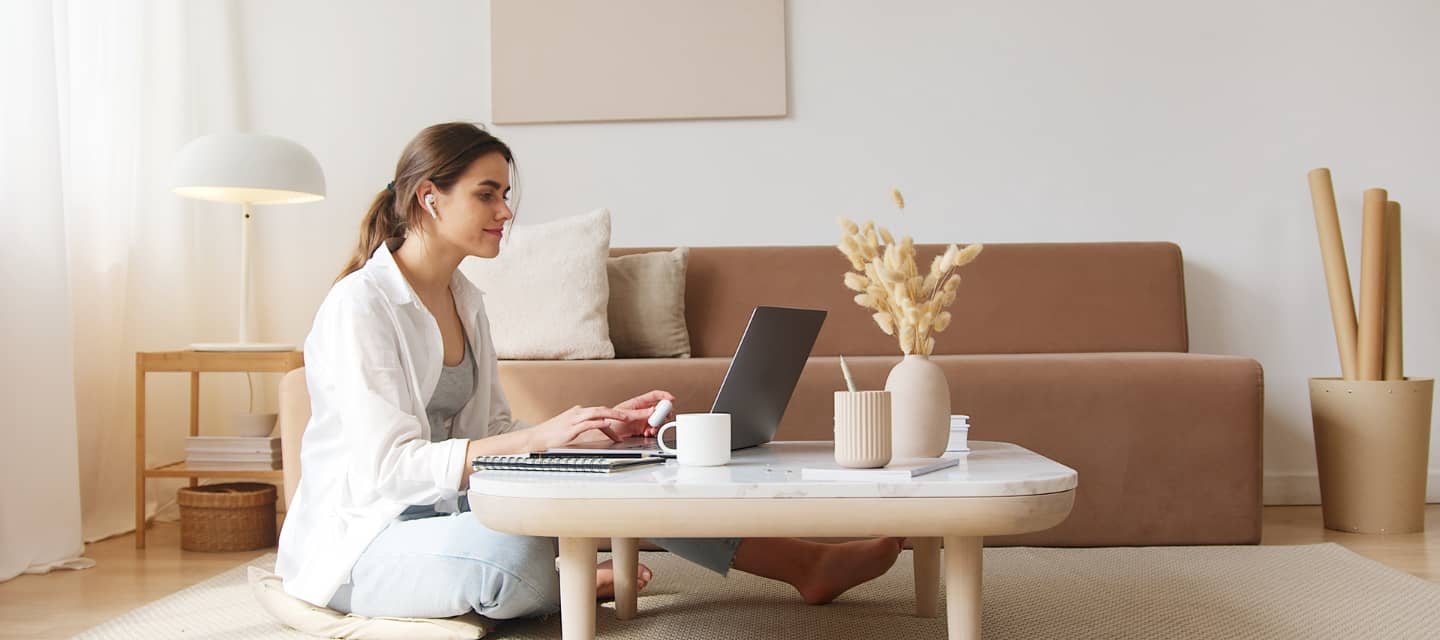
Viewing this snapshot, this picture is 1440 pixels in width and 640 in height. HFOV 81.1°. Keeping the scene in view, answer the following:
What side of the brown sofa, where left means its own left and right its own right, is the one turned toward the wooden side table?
right

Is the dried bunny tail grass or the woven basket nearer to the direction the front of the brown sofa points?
the dried bunny tail grass

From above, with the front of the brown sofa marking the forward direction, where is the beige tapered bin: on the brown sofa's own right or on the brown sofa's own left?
on the brown sofa's own left

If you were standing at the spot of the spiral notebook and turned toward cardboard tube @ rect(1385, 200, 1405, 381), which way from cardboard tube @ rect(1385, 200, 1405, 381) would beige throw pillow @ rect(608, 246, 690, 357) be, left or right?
left

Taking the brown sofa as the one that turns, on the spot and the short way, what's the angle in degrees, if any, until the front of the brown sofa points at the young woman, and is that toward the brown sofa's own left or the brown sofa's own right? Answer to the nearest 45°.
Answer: approximately 45° to the brown sofa's own right

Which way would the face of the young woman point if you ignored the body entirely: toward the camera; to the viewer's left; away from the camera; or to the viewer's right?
to the viewer's right

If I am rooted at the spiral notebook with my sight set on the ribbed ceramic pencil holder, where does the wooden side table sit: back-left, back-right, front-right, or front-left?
back-left

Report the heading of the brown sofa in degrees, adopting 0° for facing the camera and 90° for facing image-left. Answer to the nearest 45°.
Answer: approximately 0°

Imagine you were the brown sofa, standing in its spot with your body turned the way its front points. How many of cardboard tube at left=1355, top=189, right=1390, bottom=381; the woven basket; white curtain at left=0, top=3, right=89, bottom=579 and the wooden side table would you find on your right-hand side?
3

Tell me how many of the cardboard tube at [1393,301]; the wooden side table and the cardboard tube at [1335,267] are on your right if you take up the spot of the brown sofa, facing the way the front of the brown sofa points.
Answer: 1

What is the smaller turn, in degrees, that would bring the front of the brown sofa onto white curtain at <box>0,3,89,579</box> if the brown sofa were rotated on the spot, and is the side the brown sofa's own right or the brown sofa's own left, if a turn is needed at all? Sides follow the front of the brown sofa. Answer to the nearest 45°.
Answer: approximately 90° to the brown sofa's own right

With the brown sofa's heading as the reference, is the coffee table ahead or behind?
ahead

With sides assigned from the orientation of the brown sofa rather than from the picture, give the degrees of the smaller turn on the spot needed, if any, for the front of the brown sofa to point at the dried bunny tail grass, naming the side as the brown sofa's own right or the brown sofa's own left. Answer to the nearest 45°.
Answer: approximately 45° to the brown sofa's own right

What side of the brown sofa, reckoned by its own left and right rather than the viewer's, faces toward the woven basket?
right

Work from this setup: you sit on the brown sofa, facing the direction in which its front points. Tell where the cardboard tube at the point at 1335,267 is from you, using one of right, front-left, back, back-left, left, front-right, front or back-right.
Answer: back-left
